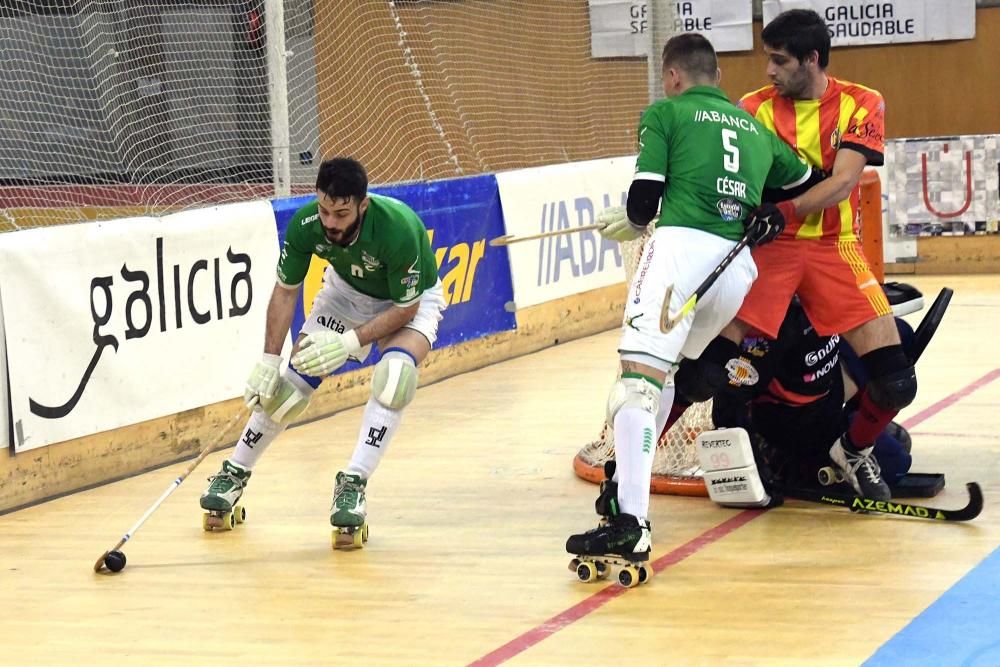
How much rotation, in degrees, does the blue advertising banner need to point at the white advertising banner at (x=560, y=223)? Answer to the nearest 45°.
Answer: approximately 90° to its left

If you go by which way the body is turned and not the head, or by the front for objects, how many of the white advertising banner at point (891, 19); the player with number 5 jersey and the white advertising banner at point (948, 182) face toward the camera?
2

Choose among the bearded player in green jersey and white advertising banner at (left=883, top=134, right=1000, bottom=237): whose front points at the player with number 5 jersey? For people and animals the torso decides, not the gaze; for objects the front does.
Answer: the white advertising banner

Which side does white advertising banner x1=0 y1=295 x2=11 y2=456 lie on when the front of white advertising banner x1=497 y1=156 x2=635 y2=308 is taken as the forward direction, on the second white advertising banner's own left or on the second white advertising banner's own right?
on the second white advertising banner's own right

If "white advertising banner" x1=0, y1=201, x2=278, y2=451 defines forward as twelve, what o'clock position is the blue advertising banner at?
The blue advertising banner is roughly at 9 o'clock from the white advertising banner.

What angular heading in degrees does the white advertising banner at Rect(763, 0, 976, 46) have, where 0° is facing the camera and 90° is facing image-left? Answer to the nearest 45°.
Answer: approximately 0°

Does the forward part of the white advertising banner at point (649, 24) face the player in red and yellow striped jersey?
yes

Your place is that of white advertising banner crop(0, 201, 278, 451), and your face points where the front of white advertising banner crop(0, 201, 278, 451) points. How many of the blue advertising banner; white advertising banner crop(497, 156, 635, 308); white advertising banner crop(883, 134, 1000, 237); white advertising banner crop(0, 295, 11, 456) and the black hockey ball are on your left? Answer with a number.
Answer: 3

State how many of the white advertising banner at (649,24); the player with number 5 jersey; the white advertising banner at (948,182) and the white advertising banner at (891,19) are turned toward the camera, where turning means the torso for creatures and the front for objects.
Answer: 3

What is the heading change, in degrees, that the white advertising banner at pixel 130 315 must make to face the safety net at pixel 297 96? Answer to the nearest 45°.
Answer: approximately 135° to its left

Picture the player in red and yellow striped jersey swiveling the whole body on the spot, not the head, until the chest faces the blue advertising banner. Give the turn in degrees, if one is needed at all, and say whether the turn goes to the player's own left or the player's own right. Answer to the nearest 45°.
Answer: approximately 90° to the player's own right
